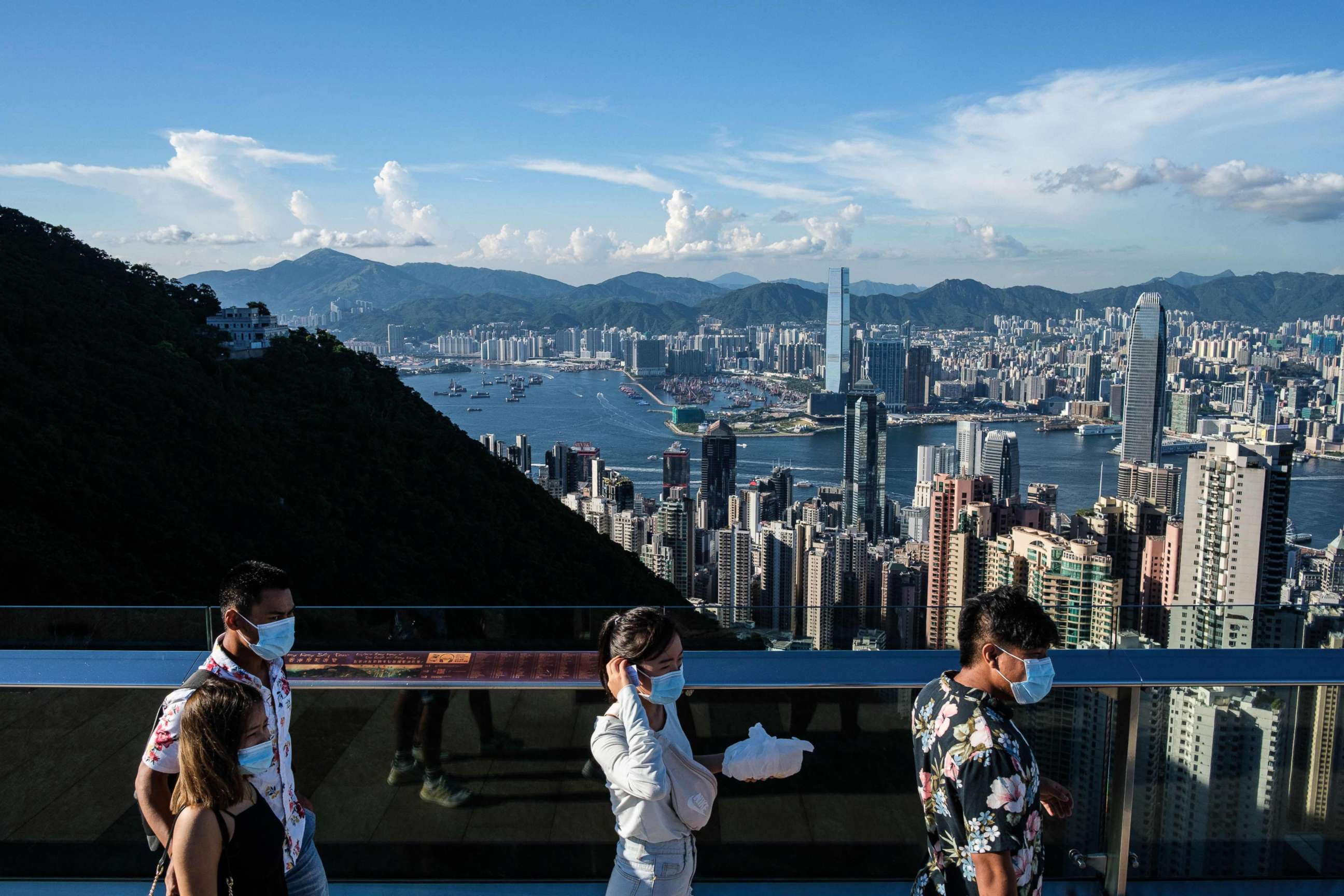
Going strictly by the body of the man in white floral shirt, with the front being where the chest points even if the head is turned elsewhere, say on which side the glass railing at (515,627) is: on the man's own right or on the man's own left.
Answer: on the man's own left

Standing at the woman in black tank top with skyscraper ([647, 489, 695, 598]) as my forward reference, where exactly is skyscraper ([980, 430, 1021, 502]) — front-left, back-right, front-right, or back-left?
front-right

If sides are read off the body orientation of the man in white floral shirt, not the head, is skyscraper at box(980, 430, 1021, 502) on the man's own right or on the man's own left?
on the man's own left

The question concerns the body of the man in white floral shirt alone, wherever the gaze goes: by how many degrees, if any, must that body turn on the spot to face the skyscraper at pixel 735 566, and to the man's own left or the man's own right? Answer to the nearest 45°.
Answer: approximately 90° to the man's own left

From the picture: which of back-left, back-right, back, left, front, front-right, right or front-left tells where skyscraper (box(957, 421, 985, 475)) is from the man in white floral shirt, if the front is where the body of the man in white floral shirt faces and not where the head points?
left

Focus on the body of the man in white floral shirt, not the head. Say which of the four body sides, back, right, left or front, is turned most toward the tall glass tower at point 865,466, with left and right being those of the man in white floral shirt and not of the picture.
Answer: left

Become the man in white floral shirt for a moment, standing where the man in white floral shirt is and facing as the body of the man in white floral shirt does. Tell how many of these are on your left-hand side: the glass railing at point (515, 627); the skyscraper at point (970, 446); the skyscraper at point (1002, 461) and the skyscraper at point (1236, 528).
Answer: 4

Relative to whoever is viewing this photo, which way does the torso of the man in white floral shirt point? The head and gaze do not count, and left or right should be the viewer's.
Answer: facing the viewer and to the right of the viewer

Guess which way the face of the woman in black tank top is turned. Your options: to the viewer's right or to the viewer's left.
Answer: to the viewer's right

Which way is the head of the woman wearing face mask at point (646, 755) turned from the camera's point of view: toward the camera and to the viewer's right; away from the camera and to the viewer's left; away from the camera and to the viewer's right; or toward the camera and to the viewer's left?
toward the camera and to the viewer's right

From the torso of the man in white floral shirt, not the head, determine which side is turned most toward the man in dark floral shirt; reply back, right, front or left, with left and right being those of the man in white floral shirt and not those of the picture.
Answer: front

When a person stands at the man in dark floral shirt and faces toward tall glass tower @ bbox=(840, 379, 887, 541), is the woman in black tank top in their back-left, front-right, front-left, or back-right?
back-left

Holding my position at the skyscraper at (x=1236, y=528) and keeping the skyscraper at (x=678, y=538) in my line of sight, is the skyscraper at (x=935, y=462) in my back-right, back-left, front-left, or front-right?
front-right

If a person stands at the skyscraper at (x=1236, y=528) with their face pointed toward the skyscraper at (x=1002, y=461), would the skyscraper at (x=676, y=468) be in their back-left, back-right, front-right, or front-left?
front-left

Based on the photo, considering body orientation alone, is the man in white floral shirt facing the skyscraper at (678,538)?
no

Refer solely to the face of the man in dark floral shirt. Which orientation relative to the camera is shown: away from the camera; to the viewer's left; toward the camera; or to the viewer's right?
to the viewer's right

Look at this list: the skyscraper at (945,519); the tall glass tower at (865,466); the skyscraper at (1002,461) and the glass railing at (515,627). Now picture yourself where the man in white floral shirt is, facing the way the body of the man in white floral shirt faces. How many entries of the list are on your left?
4

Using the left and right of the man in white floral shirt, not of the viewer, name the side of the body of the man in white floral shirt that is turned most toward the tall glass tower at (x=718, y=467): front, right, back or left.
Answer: left

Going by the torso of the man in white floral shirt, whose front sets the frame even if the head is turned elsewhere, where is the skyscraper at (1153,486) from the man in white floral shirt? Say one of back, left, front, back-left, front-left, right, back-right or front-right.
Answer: left

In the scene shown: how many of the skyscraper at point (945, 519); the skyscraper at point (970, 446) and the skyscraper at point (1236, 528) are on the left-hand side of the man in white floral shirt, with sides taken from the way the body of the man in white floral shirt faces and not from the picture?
3

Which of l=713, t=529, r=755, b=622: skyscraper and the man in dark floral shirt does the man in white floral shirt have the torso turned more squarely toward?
the man in dark floral shirt
